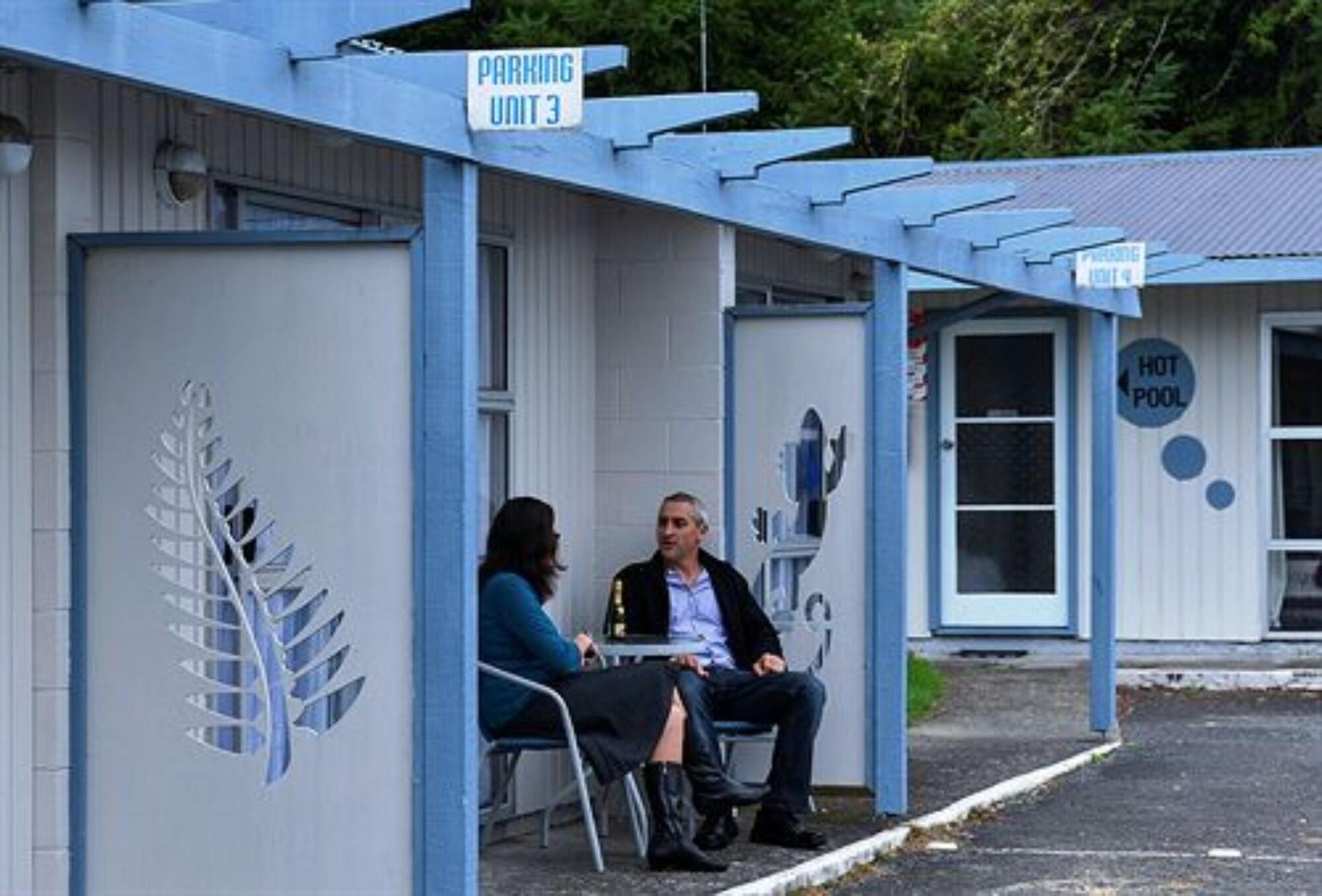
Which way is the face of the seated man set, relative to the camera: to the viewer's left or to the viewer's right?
to the viewer's left

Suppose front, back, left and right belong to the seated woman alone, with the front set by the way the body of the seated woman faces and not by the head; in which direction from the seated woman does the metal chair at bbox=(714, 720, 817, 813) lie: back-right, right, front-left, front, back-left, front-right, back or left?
front-left

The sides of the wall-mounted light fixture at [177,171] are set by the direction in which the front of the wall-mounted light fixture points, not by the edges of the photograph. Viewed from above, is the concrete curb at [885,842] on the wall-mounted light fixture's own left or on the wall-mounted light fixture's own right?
on the wall-mounted light fixture's own left

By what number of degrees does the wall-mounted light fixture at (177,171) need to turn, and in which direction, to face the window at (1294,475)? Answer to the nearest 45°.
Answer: approximately 90° to its left

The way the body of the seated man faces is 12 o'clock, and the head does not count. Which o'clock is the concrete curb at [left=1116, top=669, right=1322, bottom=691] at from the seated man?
The concrete curb is roughly at 7 o'clock from the seated man.

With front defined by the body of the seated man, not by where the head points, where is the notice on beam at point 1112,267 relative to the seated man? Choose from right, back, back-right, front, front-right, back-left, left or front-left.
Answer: back-left

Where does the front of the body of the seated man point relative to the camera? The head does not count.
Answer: toward the camera

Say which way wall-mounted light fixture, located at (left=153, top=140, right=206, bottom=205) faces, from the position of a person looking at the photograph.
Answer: facing the viewer and to the right of the viewer

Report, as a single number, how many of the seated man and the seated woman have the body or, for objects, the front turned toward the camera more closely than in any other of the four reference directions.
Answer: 1

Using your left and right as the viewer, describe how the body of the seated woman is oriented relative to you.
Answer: facing to the right of the viewer

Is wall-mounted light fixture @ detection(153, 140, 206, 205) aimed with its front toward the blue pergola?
yes
